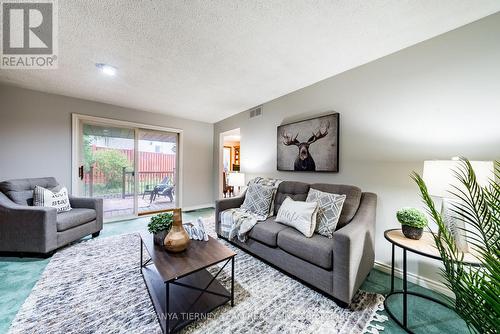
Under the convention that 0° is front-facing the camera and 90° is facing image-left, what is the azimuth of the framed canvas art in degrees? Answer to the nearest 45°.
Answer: approximately 45°

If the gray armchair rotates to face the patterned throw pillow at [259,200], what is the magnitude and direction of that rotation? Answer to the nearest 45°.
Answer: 0° — it already faces it

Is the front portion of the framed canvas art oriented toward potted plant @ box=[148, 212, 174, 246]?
yes

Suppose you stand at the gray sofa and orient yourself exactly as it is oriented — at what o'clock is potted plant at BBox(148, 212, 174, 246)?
The potted plant is roughly at 1 o'clock from the gray sofa.

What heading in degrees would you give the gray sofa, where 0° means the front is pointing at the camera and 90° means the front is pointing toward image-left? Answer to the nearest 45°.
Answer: approximately 45°

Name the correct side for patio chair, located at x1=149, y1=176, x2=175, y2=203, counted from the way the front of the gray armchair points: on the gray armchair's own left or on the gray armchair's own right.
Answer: on the gray armchair's own left

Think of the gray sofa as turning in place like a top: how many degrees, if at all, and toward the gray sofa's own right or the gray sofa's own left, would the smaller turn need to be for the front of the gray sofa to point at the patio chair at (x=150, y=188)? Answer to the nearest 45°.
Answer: approximately 90° to the gray sofa's own right
